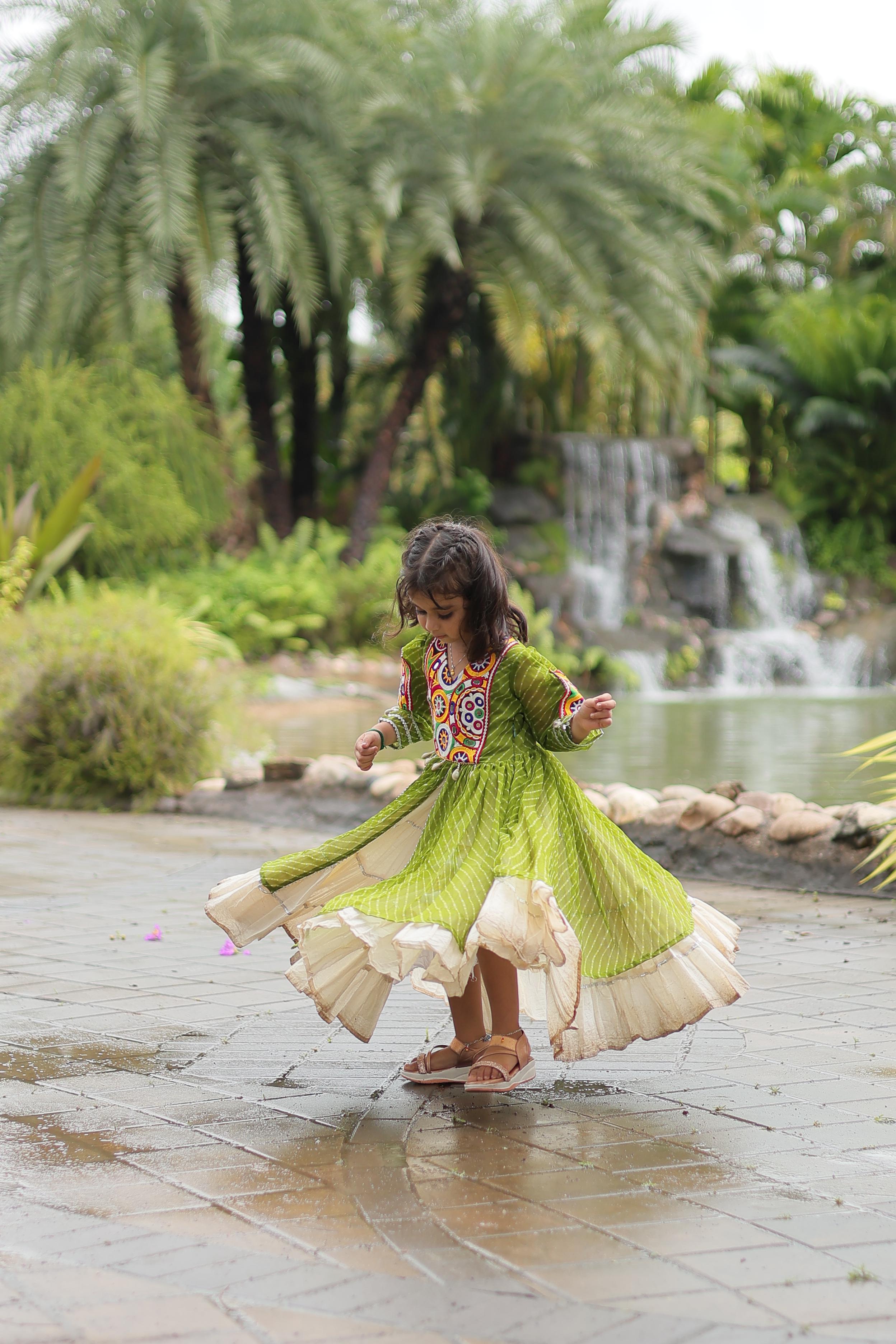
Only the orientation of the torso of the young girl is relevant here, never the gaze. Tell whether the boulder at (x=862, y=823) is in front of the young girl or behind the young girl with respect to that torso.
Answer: behind

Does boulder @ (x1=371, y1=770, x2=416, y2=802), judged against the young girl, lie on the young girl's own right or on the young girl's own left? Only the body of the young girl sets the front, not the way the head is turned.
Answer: on the young girl's own right

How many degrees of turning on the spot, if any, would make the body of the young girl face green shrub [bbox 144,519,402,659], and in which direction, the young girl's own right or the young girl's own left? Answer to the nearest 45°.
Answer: approximately 135° to the young girl's own right

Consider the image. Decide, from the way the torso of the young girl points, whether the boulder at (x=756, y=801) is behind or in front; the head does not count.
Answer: behind

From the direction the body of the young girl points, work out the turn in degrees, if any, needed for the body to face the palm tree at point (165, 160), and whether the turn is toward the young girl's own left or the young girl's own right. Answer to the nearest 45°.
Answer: approximately 135° to the young girl's own right

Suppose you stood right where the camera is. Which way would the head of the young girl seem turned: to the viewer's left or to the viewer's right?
to the viewer's left

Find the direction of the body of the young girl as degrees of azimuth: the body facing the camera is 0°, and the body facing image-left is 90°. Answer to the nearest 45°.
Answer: approximately 45°

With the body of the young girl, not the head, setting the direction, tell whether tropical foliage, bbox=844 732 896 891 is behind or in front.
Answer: behind

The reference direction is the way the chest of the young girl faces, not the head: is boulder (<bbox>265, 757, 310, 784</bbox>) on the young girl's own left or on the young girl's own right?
on the young girl's own right

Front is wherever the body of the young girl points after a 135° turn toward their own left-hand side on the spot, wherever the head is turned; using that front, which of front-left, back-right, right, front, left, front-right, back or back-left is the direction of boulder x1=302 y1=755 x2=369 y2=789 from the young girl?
left
